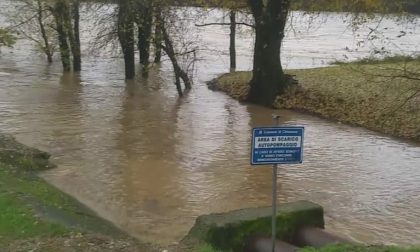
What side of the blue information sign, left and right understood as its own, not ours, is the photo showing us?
front

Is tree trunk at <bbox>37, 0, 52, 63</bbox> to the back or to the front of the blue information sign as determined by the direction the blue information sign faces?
to the back

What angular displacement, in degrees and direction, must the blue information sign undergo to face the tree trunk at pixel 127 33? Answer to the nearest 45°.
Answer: approximately 180°

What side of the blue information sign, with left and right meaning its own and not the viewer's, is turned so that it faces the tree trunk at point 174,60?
back

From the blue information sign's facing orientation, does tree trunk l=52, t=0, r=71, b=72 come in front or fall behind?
behind

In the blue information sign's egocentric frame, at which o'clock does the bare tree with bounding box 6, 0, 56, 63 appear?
The bare tree is roughly at 5 o'clock from the blue information sign.
